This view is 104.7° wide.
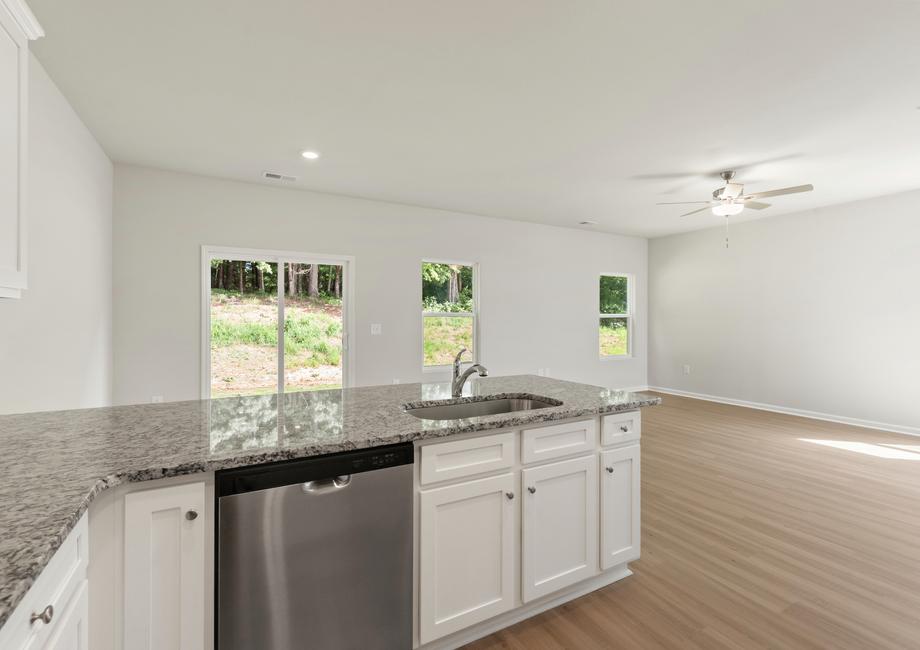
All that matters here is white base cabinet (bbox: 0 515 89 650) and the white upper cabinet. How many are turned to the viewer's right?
2

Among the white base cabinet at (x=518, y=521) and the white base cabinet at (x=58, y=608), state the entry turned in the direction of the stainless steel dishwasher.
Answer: the white base cabinet at (x=58, y=608)

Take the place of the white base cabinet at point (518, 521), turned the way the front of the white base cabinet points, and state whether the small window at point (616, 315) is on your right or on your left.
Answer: on your left

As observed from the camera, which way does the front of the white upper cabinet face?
facing to the right of the viewer

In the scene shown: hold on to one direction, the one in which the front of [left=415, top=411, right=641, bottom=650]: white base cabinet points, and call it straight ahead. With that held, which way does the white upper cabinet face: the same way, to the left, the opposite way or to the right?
to the left

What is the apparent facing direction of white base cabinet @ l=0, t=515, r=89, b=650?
to the viewer's right

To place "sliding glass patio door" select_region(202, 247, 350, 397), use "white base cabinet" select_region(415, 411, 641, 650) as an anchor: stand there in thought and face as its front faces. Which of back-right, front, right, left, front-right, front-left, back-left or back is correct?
back

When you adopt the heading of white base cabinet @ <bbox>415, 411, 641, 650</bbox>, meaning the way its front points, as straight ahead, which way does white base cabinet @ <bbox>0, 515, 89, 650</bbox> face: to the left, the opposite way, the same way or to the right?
to the left

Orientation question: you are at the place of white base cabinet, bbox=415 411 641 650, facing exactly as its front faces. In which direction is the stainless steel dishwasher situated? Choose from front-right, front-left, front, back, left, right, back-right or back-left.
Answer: right
